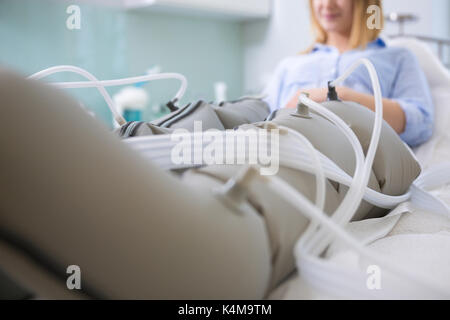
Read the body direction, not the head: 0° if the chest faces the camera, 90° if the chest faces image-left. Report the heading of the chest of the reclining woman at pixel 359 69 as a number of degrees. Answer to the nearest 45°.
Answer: approximately 45°
